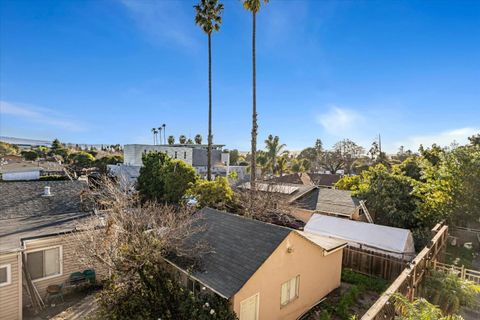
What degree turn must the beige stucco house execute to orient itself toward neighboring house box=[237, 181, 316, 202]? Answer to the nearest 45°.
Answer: approximately 135° to its left

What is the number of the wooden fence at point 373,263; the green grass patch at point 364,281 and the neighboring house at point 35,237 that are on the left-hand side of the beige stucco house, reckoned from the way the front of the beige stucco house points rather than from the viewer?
2

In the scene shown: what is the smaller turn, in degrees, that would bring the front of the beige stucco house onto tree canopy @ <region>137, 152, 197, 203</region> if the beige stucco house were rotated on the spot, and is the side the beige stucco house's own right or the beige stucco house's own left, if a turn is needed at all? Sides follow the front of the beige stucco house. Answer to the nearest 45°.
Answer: approximately 180°

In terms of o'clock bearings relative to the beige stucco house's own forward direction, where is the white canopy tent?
The white canopy tent is roughly at 9 o'clock from the beige stucco house.

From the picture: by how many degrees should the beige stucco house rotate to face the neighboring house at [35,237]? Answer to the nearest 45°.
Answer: approximately 135° to its right

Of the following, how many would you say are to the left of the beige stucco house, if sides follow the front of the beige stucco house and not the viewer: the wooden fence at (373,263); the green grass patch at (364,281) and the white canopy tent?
3

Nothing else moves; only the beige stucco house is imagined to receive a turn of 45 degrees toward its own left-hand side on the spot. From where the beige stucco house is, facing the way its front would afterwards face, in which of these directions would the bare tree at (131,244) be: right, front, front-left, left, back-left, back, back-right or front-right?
back

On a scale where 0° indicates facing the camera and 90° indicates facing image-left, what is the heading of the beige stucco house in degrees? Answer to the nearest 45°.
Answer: approximately 315°

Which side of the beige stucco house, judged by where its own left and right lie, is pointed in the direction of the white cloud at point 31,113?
back

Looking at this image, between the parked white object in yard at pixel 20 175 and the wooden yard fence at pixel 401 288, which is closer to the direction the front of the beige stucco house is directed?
the wooden yard fence
